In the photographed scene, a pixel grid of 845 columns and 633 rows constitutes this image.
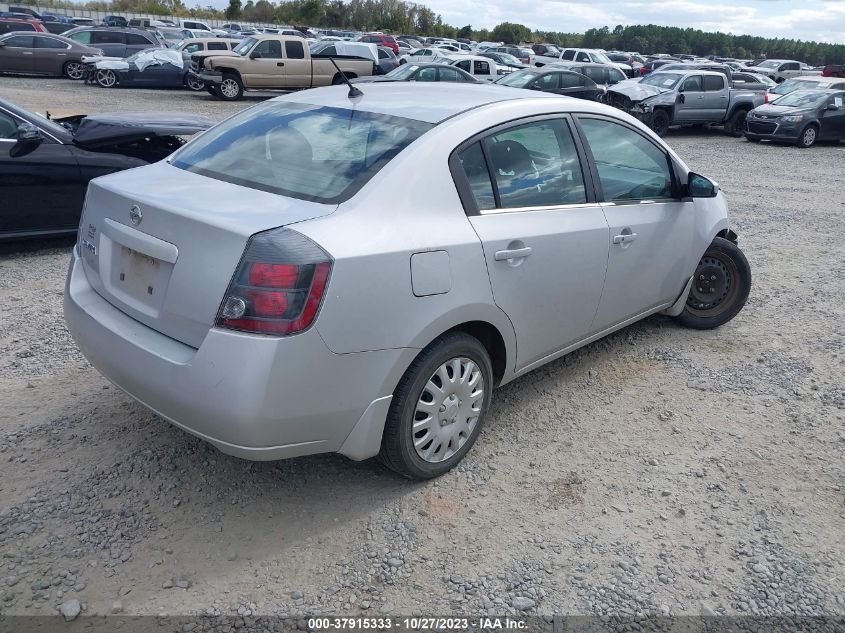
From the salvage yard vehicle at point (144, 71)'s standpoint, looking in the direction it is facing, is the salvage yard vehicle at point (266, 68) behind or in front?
behind

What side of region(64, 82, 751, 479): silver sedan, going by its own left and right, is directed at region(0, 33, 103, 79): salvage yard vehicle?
left

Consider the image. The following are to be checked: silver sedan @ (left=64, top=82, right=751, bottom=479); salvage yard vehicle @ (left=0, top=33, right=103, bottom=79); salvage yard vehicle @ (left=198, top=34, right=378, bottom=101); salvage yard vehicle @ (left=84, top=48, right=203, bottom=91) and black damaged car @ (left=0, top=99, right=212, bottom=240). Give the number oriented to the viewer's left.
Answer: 3

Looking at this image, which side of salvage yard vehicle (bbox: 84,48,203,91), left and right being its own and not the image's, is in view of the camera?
left

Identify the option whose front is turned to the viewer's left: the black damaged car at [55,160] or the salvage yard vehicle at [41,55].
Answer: the salvage yard vehicle

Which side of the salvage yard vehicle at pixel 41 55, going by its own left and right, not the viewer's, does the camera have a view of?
left

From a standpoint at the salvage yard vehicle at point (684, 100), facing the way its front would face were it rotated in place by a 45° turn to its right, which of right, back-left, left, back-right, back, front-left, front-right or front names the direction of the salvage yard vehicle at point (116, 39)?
front

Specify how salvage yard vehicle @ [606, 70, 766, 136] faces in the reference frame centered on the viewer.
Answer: facing the viewer and to the left of the viewer

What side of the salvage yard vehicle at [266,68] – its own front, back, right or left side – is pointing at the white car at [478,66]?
back

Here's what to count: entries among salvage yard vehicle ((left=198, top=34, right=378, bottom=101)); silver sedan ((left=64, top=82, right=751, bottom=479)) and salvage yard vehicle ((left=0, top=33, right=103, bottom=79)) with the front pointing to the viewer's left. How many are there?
2

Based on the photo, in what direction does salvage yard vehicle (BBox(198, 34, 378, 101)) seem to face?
to the viewer's left

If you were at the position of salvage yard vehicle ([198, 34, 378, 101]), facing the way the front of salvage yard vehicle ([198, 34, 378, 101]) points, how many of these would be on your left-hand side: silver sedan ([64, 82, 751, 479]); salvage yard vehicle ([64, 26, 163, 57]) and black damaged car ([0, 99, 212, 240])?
2

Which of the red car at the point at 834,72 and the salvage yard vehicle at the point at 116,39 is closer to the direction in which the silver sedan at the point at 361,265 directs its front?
the red car
